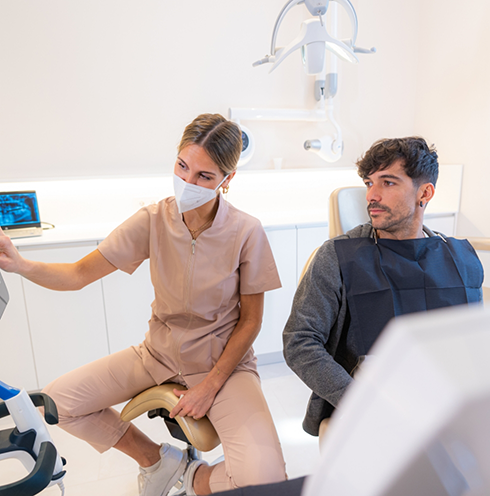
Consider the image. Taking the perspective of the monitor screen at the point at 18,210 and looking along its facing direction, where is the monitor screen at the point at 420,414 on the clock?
the monitor screen at the point at 420,414 is roughly at 12 o'clock from the monitor screen at the point at 18,210.

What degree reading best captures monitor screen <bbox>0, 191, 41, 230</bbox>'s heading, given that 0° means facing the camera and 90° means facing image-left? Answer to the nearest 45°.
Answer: approximately 0°

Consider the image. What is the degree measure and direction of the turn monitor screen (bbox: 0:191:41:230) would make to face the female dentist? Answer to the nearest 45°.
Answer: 0° — it already faces them

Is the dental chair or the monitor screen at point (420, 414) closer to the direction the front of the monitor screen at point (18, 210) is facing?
the monitor screen

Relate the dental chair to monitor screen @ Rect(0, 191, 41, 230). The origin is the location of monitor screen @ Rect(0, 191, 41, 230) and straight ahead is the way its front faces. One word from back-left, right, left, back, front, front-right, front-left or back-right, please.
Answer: front-left

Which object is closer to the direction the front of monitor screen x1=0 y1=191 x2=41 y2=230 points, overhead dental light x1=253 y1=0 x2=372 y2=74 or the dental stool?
the dental stool

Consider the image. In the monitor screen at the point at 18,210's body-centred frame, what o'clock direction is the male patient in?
The male patient is roughly at 11 o'clock from the monitor screen.
